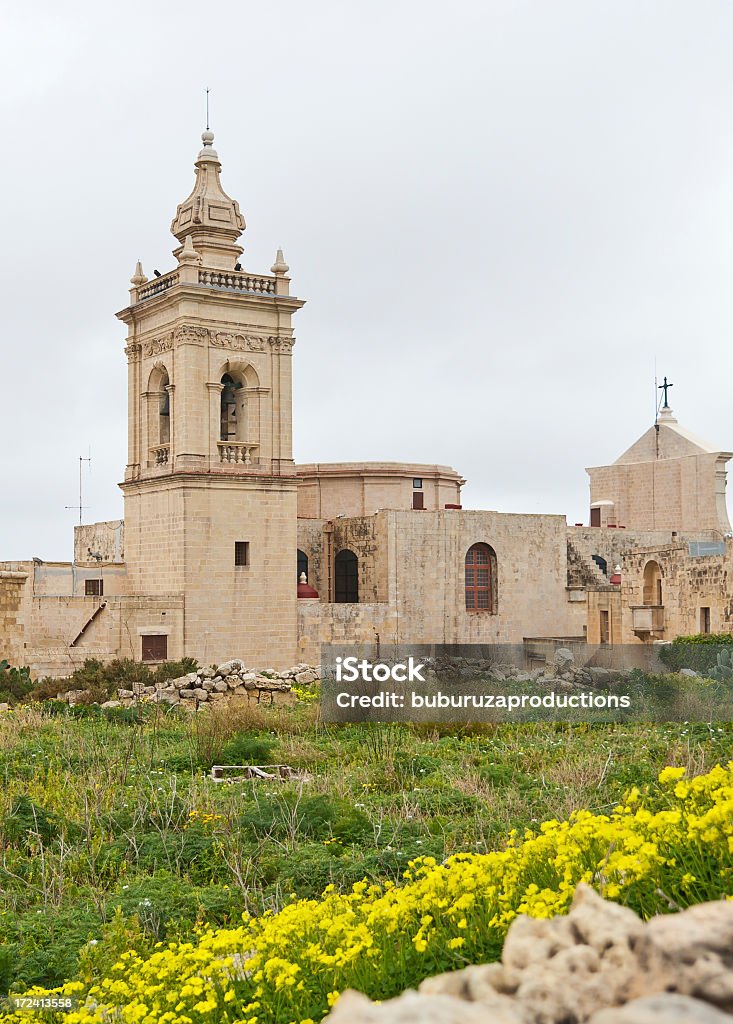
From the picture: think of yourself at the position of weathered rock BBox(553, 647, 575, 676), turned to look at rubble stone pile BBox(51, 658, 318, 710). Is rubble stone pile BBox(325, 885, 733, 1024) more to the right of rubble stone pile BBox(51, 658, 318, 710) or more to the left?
left

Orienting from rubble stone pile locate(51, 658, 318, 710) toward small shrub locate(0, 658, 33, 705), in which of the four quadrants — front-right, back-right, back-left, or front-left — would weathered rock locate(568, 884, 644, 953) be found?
back-left

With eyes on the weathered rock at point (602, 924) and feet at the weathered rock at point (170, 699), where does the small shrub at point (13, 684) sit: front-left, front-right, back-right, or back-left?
back-right
